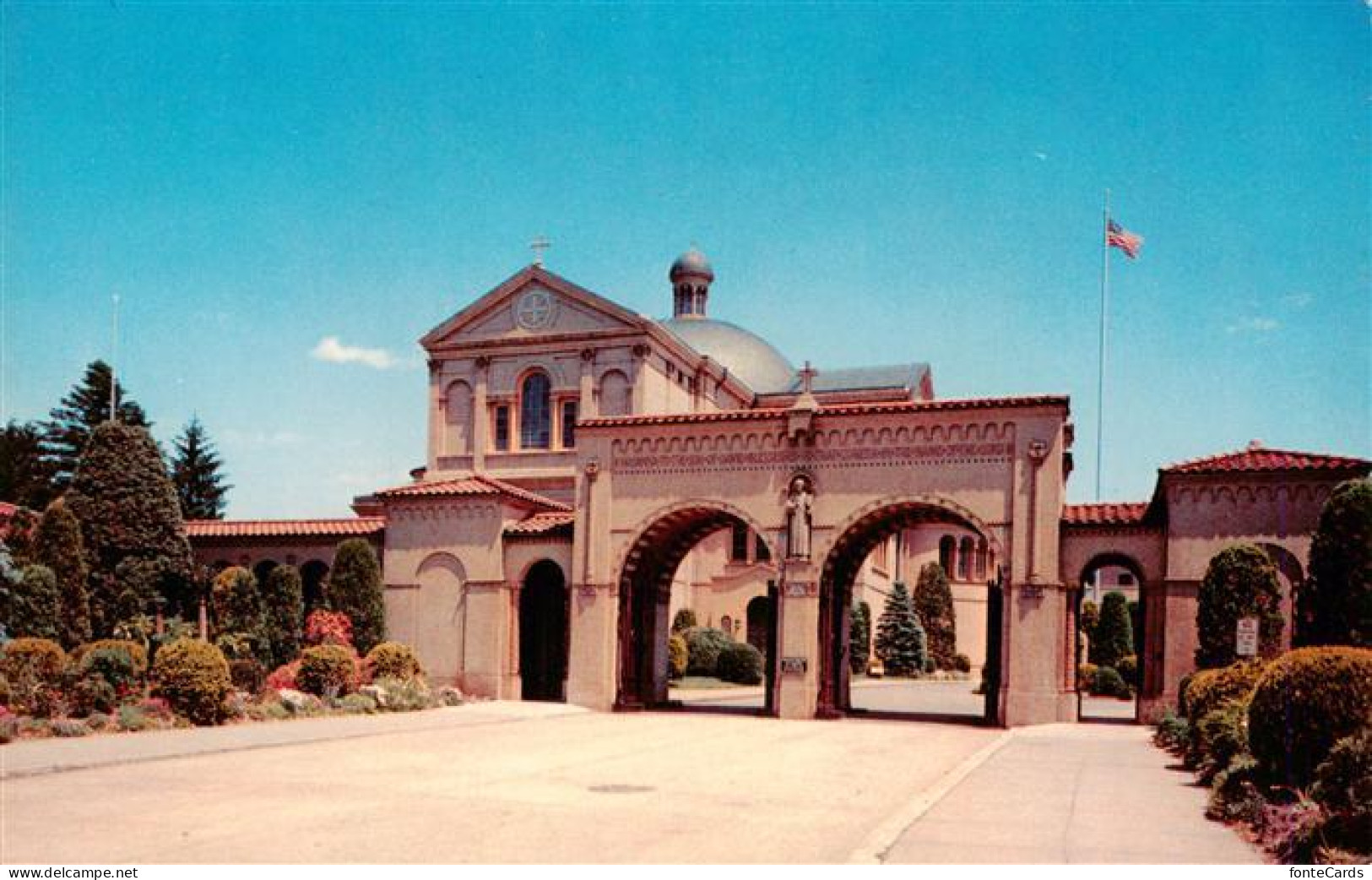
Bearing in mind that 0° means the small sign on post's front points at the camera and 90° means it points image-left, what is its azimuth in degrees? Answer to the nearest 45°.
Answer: approximately 0°

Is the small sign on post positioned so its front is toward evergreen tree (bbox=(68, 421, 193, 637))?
no

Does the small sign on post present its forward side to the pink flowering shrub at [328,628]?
no

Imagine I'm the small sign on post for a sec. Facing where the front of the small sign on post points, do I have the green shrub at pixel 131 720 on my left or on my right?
on my right

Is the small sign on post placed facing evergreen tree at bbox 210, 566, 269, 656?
no

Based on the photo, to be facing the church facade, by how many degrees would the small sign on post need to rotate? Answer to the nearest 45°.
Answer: approximately 135° to its right

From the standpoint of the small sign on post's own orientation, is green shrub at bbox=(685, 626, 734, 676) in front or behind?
behind

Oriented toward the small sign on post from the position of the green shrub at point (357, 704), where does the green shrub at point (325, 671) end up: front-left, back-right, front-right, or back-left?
back-left
